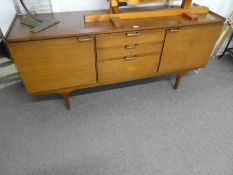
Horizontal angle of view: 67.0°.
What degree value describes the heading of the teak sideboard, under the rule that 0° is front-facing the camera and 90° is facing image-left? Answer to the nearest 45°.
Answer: approximately 0°
